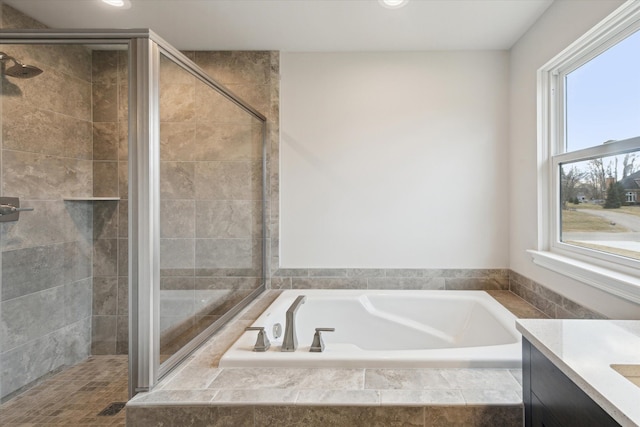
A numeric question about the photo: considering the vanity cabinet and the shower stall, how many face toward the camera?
1

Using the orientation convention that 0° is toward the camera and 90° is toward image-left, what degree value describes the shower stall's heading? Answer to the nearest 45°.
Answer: approximately 0°

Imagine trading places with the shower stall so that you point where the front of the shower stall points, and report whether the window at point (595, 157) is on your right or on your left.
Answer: on your left

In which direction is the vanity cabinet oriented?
to the viewer's left
